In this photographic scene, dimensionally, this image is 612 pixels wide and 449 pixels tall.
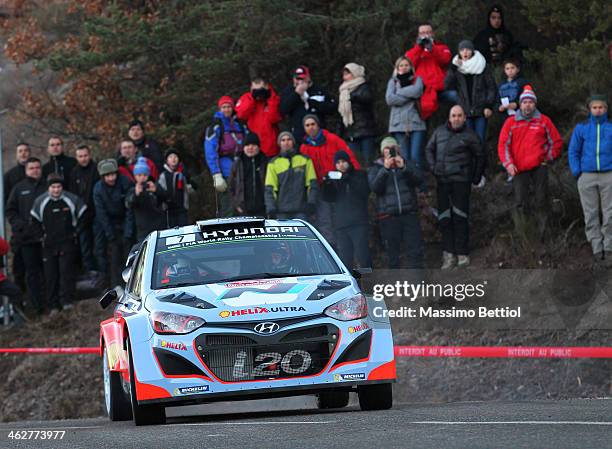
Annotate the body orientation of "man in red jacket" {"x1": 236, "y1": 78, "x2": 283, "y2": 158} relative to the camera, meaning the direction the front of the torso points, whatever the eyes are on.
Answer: toward the camera

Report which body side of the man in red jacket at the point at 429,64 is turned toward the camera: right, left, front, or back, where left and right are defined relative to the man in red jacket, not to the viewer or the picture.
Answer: front

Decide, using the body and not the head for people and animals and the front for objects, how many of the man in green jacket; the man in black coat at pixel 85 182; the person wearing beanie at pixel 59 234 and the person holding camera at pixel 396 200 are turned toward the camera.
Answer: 4

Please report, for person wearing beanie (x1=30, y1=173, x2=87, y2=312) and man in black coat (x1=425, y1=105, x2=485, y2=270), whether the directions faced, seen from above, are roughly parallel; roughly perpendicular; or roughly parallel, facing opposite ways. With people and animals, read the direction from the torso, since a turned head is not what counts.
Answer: roughly parallel

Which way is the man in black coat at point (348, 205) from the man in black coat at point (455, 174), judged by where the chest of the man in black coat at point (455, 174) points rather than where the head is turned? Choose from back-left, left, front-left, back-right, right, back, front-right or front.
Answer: right

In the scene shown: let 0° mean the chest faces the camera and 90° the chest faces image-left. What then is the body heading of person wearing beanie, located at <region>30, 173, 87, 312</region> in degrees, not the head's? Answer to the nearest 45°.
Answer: approximately 0°

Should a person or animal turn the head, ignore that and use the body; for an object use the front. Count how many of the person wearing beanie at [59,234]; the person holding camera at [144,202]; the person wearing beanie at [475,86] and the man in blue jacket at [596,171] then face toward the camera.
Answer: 4

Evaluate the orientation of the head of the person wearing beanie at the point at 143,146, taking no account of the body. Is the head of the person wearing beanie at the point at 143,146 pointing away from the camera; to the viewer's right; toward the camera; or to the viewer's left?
toward the camera

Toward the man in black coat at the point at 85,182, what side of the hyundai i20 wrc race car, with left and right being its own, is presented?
back

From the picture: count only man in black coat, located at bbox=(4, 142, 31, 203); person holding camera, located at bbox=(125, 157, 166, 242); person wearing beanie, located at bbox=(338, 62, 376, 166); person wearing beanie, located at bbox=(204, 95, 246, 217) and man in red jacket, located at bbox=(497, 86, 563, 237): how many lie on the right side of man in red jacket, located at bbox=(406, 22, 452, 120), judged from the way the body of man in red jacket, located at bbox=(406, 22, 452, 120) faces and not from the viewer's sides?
4

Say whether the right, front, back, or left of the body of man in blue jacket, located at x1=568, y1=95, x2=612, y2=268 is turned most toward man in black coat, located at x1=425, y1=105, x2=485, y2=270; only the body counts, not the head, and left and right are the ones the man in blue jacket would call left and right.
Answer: right

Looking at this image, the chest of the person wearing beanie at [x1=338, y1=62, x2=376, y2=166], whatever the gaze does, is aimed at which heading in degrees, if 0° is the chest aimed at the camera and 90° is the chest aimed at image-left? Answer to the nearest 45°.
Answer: approximately 45°

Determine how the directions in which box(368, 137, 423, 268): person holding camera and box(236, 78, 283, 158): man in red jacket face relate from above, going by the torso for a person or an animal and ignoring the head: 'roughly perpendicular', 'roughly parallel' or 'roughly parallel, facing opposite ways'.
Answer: roughly parallel

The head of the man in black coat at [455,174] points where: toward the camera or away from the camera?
toward the camera

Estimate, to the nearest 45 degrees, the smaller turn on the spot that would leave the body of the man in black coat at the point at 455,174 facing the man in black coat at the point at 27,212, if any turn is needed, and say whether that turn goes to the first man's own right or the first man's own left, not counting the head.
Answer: approximately 90° to the first man's own right
